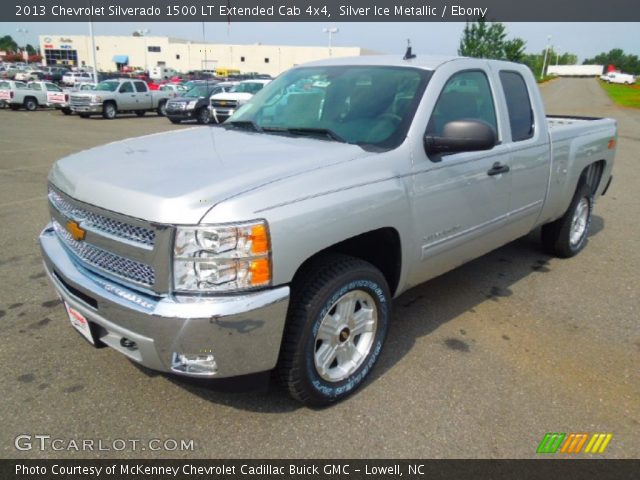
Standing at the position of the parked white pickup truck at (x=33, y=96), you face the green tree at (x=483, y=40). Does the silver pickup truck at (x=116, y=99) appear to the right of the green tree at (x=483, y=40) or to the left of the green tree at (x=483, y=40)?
right

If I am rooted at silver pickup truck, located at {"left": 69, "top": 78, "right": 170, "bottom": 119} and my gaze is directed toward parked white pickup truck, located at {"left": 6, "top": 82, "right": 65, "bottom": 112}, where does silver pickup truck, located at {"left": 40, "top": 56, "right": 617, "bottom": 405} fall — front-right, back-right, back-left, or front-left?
back-left

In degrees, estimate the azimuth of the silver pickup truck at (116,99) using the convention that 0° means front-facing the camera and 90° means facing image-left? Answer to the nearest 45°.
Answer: approximately 45°

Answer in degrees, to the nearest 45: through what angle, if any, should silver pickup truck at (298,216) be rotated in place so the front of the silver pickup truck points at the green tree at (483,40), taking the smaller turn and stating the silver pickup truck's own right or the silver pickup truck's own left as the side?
approximately 135° to the silver pickup truck's own right

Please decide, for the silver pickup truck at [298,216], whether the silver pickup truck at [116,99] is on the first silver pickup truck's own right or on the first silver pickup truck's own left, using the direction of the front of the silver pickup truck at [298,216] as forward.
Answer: on the first silver pickup truck's own right

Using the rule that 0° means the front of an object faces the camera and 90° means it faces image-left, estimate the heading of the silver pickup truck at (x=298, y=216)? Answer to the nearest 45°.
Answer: approximately 45°

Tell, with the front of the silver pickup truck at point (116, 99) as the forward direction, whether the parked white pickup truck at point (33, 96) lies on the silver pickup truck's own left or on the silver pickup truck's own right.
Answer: on the silver pickup truck's own right

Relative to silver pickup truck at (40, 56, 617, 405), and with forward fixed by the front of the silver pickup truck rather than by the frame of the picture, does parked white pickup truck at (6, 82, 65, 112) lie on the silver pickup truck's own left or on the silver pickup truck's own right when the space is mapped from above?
on the silver pickup truck's own right

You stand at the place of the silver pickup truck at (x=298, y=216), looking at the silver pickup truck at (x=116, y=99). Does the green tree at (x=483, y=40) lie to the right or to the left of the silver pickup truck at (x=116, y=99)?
right

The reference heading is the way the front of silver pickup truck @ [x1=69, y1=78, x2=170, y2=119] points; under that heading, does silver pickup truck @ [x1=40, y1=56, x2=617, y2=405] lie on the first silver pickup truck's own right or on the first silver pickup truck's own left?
on the first silver pickup truck's own left
